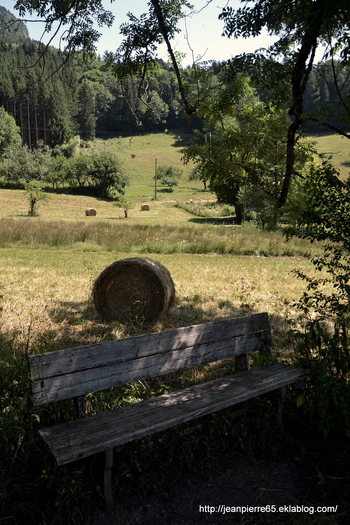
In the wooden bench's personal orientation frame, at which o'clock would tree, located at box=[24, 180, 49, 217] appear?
The tree is roughly at 7 o'clock from the wooden bench.

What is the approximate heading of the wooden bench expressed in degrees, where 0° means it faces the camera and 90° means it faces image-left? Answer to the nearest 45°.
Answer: approximately 315°

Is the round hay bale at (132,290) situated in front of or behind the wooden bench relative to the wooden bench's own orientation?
behind

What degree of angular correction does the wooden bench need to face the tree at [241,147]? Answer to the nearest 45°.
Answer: approximately 135° to its left
